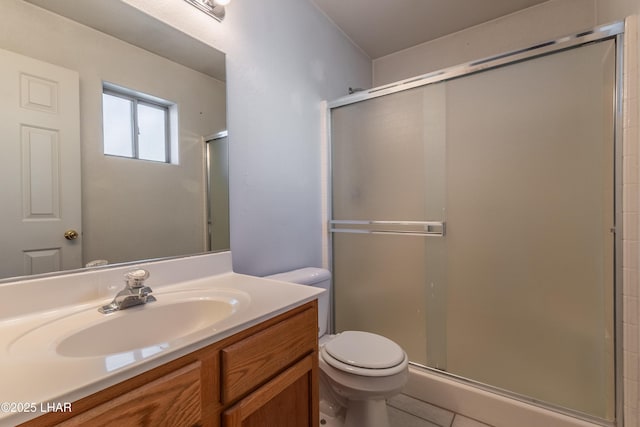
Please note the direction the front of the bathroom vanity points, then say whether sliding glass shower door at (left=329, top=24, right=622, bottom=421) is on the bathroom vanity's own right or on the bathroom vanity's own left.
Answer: on the bathroom vanity's own left

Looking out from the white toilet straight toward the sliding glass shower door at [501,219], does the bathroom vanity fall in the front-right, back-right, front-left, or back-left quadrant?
back-right

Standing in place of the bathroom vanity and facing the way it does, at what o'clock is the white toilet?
The white toilet is roughly at 10 o'clock from the bathroom vanity.

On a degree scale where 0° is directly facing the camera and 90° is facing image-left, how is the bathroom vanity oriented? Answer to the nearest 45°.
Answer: approximately 315°

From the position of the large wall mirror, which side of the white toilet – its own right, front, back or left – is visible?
right

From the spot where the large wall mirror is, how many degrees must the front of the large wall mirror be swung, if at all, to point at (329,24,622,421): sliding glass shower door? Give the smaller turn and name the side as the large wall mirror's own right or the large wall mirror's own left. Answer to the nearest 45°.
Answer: approximately 45° to the large wall mirror's own left

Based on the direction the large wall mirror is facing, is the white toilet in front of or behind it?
in front

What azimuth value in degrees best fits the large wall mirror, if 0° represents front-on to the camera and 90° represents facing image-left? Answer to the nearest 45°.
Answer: approximately 315°

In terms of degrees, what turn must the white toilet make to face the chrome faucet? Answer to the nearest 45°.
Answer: approximately 90° to its right
